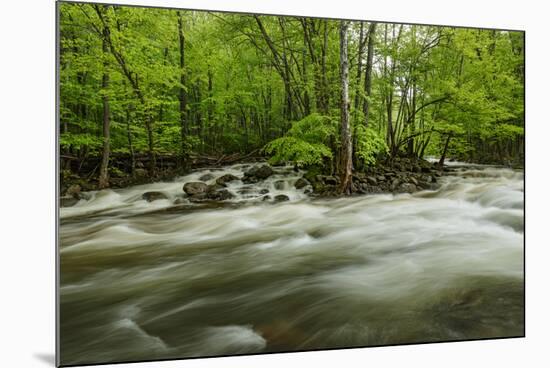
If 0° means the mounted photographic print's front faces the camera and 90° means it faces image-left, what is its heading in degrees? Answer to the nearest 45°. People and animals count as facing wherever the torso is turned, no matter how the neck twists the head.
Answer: approximately 315°
